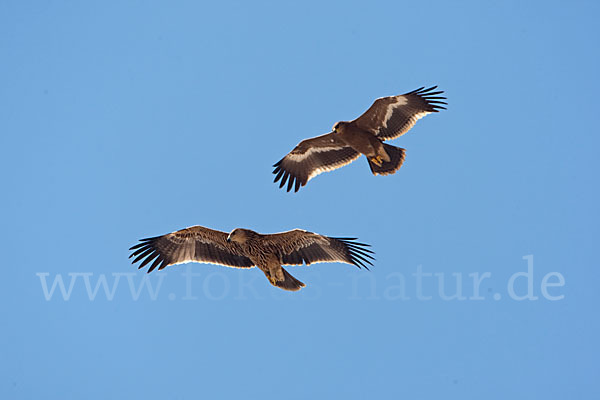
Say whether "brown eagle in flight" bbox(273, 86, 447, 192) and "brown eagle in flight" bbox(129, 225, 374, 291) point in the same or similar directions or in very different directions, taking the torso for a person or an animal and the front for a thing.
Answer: same or similar directions
